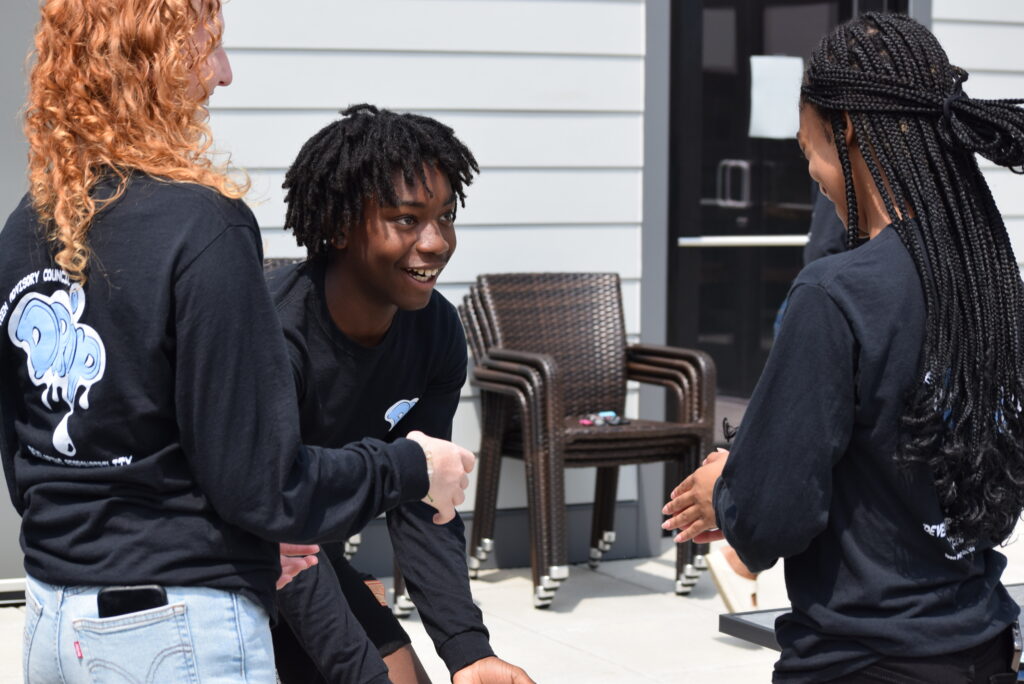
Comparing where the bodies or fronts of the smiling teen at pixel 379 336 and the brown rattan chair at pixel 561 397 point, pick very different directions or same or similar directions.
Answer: same or similar directions

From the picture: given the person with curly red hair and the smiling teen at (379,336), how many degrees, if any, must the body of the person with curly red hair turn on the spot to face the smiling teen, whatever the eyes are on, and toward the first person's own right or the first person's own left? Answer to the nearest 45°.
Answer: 0° — they already face them

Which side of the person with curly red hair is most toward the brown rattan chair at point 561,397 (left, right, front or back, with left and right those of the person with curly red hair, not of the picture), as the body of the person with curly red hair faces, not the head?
front

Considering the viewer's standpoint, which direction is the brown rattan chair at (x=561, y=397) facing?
facing the viewer and to the right of the viewer

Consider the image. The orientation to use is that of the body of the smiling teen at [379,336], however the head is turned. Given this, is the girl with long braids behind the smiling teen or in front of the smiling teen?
in front

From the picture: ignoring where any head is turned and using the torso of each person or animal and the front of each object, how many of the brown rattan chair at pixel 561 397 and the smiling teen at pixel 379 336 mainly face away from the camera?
0

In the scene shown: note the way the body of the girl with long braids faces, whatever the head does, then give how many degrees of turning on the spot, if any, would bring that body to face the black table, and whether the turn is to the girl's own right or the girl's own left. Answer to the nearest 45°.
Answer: approximately 45° to the girl's own right

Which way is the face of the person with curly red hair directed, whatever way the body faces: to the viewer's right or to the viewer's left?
to the viewer's right

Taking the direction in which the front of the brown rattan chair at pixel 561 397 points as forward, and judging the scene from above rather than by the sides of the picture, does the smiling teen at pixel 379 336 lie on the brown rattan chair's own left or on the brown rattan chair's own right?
on the brown rattan chair's own right

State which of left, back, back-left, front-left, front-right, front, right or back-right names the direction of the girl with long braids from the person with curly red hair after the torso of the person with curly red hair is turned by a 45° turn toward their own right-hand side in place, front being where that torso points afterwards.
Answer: front

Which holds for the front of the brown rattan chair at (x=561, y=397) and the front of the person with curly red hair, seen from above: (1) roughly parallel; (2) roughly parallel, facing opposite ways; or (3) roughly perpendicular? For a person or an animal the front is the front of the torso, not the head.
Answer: roughly perpendicular

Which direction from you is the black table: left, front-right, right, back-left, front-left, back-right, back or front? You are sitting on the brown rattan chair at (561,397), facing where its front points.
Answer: front-right

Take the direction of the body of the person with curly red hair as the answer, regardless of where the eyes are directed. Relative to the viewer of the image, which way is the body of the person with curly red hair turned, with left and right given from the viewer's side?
facing away from the viewer and to the right of the viewer

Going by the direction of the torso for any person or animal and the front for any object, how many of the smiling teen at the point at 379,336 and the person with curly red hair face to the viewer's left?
0

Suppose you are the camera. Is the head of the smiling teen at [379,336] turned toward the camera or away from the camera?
toward the camera

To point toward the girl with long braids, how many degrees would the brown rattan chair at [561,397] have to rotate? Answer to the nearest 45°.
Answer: approximately 45° to its right
